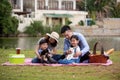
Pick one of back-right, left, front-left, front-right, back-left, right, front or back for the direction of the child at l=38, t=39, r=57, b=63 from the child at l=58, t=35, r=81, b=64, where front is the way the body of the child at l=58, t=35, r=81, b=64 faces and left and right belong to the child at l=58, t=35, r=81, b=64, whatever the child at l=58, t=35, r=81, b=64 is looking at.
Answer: front-right

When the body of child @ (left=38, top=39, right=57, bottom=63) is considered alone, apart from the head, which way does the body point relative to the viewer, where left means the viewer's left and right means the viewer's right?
facing the viewer and to the right of the viewer

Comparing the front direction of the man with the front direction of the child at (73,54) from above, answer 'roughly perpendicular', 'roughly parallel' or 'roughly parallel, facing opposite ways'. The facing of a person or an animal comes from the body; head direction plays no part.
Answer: roughly parallel

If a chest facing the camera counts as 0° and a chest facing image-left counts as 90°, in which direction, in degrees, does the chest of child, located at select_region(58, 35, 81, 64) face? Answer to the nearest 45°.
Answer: approximately 45°

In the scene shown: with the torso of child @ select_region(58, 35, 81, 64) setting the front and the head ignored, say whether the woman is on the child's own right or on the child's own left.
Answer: on the child's own right

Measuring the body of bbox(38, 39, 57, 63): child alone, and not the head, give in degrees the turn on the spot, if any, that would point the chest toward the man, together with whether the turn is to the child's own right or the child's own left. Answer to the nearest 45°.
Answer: approximately 45° to the child's own left

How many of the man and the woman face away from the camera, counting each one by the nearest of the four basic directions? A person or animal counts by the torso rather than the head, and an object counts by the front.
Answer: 0

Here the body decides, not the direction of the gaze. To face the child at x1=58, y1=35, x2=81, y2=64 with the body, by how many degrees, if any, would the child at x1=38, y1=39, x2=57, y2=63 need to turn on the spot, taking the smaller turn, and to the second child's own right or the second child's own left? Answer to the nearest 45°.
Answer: approximately 45° to the second child's own left

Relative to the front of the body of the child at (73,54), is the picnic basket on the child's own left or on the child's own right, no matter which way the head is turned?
on the child's own left

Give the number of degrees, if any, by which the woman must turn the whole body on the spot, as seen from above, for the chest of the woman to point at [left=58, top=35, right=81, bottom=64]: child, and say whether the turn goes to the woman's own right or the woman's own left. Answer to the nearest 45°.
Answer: approximately 45° to the woman's own left

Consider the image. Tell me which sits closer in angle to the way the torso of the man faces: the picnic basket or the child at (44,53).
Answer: the child

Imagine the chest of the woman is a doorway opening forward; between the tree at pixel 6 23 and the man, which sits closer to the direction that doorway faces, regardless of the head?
the man

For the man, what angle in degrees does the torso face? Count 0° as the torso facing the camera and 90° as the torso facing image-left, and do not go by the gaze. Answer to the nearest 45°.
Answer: approximately 45°

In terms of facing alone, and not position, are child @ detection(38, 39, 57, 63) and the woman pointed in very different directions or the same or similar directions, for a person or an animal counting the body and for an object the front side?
same or similar directions

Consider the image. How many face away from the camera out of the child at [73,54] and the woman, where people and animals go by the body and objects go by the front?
0
